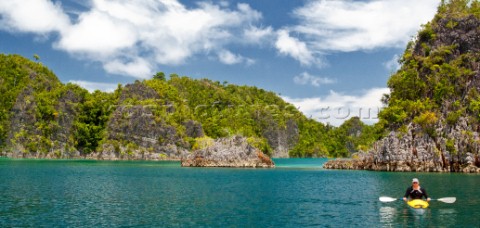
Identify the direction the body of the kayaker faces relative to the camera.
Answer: toward the camera
